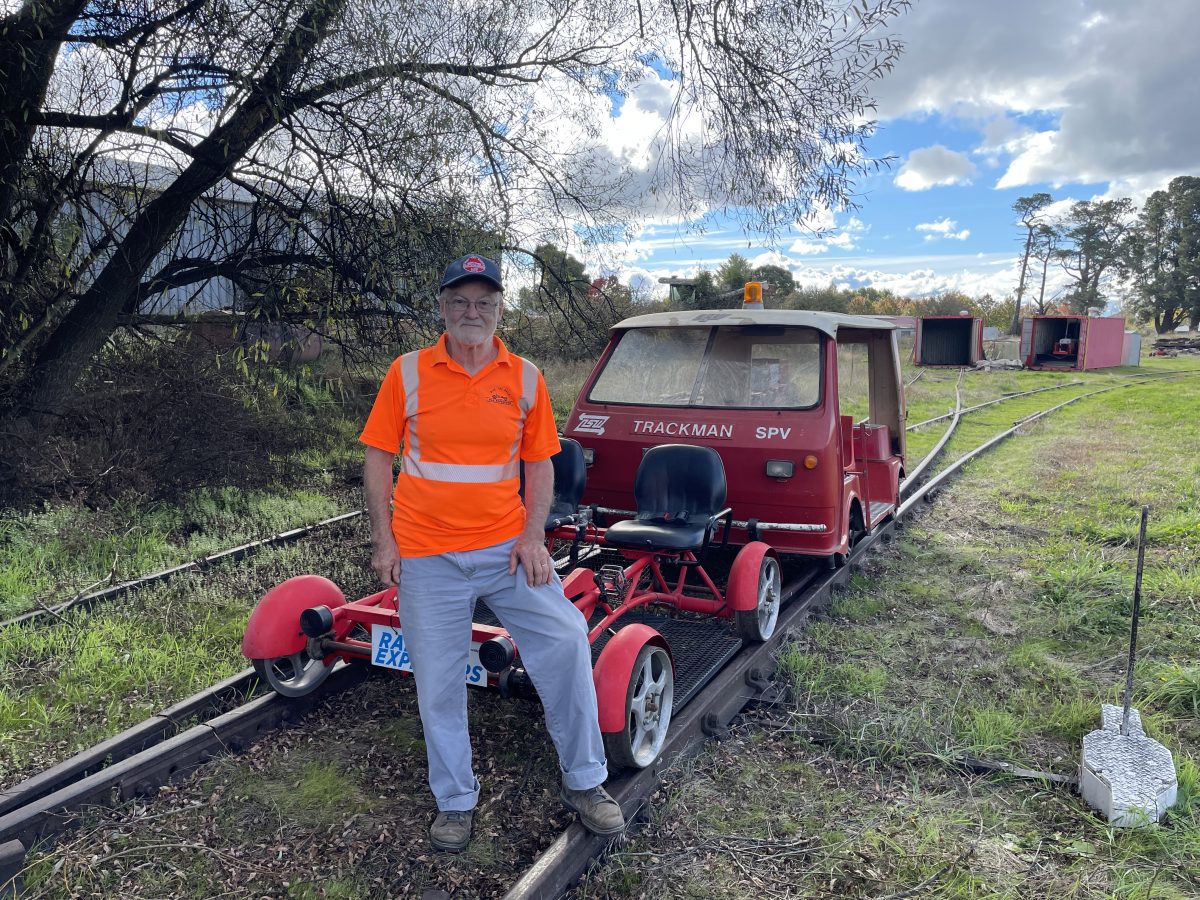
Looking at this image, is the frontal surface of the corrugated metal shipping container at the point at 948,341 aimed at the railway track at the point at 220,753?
yes

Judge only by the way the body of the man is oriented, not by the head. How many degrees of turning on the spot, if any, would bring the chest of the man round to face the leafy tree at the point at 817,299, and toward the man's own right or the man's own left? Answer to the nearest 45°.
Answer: approximately 135° to the man's own left

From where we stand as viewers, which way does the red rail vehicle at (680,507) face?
facing the viewer and to the left of the viewer

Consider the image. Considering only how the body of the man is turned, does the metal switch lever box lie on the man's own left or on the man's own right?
on the man's own left

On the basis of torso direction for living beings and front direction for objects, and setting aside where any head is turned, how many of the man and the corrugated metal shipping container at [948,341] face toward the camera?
2

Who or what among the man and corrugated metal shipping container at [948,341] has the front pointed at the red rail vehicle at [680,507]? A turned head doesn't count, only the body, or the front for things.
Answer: the corrugated metal shipping container

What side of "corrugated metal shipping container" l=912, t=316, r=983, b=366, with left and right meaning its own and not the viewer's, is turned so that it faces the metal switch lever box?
front

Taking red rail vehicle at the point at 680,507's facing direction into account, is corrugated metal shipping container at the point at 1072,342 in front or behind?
behind

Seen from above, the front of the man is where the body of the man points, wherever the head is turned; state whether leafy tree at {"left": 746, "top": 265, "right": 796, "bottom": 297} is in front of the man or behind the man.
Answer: behind

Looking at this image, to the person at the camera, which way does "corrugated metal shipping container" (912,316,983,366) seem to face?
facing the viewer
